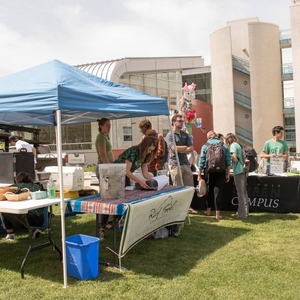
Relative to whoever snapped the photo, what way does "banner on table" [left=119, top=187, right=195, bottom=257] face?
facing the viewer and to the right of the viewer

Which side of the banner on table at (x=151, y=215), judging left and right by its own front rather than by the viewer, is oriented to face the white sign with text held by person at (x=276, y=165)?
left

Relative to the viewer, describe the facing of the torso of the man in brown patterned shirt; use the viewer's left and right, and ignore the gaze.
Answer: facing to the left of the viewer

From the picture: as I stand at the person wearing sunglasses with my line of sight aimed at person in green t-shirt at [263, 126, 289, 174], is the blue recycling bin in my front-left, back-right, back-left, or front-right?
back-right

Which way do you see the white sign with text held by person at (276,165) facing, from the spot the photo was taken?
facing the viewer

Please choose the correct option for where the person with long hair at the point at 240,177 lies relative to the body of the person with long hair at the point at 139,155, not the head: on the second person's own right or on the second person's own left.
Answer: on the second person's own left

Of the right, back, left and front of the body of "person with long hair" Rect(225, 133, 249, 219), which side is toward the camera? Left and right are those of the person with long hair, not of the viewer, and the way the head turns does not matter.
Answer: left

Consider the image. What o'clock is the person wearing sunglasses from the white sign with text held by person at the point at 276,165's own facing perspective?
The person wearing sunglasses is roughly at 2 o'clock from the white sign with text held by person.

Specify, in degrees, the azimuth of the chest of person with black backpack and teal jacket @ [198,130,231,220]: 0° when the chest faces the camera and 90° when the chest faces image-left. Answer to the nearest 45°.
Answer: approximately 180°

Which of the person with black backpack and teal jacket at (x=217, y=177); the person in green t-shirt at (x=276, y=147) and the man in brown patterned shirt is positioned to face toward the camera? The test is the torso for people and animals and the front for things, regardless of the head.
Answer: the person in green t-shirt

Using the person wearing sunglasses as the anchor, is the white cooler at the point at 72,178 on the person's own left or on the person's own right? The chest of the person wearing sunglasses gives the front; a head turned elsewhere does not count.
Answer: on the person's own right

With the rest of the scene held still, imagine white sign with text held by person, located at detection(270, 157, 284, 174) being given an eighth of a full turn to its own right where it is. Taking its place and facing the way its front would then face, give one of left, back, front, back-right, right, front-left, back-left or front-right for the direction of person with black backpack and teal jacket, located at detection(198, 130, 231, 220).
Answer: front
